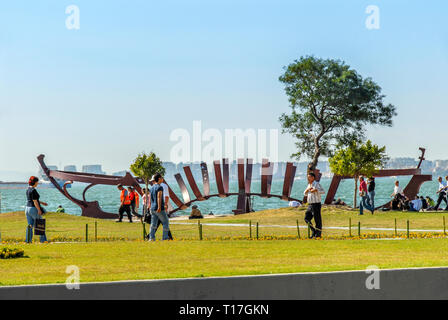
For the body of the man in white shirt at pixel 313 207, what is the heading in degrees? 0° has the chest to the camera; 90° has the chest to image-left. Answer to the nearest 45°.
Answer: approximately 45°

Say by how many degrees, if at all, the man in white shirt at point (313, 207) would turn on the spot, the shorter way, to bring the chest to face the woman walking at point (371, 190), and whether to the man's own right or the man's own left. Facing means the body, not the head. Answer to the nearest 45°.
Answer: approximately 135° to the man's own right

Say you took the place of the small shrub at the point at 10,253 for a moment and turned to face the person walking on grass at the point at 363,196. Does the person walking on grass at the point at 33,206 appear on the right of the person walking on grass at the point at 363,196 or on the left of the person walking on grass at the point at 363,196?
left

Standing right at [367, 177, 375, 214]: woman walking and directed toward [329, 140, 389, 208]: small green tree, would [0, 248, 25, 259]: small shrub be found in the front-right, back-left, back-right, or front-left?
back-left

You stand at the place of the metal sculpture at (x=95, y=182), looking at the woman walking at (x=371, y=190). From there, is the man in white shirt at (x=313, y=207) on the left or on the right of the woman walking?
right

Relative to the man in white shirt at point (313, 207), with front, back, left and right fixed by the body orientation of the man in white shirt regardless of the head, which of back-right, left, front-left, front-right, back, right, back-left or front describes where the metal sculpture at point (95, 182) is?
right

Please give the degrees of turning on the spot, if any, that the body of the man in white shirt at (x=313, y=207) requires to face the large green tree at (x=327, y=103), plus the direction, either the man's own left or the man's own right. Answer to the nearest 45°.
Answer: approximately 135° to the man's own right

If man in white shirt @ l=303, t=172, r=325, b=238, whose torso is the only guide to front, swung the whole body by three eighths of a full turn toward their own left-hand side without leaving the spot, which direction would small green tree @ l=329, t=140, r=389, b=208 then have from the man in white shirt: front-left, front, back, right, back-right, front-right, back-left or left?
left

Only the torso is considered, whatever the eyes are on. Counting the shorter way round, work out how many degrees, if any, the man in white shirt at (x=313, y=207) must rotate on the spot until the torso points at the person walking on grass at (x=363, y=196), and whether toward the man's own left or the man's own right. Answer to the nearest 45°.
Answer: approximately 135° to the man's own right
